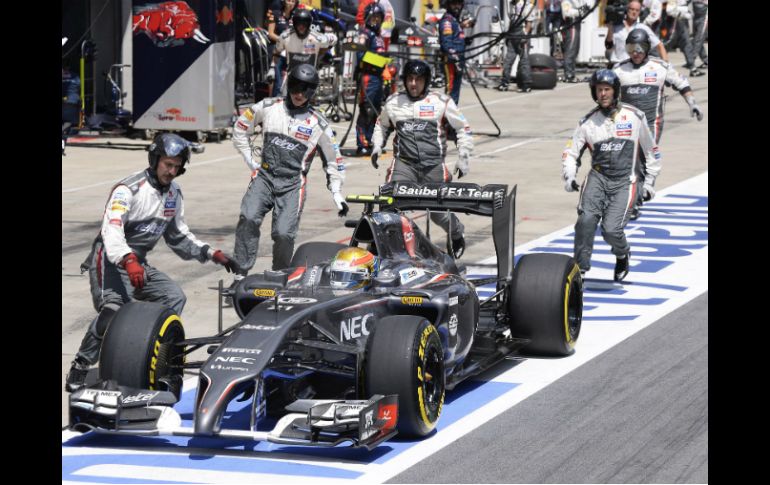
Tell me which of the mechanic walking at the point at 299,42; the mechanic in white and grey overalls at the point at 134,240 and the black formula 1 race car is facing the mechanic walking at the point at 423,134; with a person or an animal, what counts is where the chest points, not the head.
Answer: the mechanic walking at the point at 299,42

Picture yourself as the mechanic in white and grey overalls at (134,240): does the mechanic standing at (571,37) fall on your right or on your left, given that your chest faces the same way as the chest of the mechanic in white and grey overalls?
on your left

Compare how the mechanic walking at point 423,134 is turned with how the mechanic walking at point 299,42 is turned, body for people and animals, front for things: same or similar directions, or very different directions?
same or similar directions

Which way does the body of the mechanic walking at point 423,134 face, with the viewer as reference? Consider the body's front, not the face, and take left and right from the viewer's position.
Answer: facing the viewer

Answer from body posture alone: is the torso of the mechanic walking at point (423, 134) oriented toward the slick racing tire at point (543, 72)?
no

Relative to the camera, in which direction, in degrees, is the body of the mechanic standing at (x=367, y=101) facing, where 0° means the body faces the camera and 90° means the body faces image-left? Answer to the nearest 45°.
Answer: approximately 315°

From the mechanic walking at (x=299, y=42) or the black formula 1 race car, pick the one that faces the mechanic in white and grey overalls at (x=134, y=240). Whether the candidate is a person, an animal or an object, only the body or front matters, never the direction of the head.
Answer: the mechanic walking

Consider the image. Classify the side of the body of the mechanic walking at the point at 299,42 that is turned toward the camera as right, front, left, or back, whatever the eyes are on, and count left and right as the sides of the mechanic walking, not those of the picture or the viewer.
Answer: front

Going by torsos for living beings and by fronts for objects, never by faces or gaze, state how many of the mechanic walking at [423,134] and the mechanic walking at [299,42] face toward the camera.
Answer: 2

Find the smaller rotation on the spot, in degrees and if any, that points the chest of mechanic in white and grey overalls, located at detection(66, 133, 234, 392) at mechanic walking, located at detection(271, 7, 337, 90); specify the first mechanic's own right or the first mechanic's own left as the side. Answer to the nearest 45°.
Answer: approximately 135° to the first mechanic's own left

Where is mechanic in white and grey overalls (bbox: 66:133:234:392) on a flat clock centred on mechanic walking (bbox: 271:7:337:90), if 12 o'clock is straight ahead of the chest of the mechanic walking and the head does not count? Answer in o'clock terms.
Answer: The mechanic in white and grey overalls is roughly at 12 o'clock from the mechanic walking.

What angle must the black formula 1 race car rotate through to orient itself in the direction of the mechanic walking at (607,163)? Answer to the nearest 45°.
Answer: approximately 180°

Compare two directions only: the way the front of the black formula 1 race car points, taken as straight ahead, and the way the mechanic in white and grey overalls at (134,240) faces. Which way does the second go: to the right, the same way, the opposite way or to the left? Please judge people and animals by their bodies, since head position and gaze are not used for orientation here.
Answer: to the left

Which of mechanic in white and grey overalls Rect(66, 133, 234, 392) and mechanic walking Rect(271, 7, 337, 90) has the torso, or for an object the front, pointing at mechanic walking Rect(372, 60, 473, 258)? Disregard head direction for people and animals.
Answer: mechanic walking Rect(271, 7, 337, 90)

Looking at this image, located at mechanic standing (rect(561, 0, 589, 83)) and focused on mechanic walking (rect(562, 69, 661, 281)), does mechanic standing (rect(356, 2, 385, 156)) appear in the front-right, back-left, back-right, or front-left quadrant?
front-right
